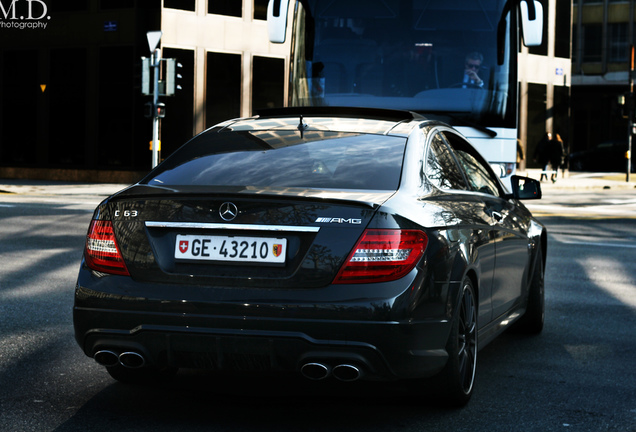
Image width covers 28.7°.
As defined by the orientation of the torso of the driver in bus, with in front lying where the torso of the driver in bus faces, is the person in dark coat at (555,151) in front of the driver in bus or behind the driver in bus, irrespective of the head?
behind

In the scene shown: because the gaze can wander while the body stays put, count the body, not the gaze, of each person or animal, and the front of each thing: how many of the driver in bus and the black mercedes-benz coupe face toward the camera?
1

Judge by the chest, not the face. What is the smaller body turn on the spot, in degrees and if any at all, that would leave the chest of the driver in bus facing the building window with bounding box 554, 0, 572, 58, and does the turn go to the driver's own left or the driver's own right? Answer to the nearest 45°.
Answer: approximately 180°

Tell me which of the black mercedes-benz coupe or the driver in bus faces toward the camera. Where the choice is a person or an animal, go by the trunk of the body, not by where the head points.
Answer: the driver in bus

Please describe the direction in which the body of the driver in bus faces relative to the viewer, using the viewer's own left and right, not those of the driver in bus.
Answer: facing the viewer

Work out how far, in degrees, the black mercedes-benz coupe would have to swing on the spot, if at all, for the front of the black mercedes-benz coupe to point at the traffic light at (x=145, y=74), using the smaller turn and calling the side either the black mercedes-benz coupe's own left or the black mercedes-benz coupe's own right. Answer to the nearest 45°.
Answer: approximately 45° to the black mercedes-benz coupe's own left

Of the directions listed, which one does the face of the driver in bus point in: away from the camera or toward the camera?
toward the camera

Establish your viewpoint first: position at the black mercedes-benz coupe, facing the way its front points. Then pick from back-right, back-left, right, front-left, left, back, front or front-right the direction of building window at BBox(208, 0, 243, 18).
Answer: front-left

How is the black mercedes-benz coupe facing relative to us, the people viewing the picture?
facing away from the viewer and to the right of the viewer
